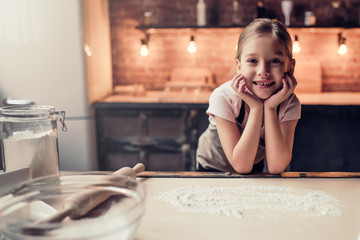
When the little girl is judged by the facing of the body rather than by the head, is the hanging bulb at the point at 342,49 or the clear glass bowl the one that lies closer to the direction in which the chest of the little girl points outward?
the clear glass bowl

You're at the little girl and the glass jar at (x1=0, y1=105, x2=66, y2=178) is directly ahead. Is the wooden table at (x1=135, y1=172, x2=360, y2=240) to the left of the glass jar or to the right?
left

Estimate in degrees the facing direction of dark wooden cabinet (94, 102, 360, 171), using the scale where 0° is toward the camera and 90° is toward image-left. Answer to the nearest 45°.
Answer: approximately 0°

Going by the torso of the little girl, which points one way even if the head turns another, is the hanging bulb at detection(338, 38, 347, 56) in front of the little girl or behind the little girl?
behind

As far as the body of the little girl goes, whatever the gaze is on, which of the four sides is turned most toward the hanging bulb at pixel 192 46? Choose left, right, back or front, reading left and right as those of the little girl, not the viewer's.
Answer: back

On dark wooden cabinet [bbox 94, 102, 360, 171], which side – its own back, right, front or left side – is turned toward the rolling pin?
front

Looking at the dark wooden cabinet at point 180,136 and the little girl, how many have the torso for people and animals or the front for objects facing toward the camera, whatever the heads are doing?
2

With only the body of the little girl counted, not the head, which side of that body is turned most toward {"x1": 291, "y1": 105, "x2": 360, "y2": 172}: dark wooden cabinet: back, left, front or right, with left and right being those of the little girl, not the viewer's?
back

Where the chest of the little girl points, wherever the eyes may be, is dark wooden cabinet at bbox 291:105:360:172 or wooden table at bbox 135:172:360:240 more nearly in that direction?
the wooden table

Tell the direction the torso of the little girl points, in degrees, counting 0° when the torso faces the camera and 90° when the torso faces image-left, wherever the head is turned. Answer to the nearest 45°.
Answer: approximately 0°

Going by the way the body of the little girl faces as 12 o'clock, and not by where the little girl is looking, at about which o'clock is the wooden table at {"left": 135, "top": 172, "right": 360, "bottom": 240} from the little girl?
The wooden table is roughly at 12 o'clock from the little girl.

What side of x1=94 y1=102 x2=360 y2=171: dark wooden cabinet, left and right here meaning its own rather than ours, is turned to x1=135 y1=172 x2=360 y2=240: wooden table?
front
